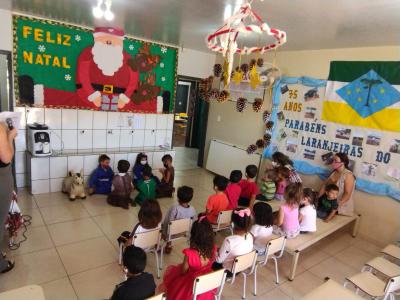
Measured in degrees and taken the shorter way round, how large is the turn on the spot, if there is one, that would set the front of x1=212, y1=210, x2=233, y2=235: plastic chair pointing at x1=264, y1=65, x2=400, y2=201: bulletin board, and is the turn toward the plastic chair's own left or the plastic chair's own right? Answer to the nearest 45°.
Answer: approximately 90° to the plastic chair's own right

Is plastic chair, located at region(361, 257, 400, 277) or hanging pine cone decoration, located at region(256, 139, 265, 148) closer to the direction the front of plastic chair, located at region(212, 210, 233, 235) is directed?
the hanging pine cone decoration

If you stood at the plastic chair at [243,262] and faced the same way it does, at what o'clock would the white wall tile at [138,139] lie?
The white wall tile is roughly at 12 o'clock from the plastic chair.

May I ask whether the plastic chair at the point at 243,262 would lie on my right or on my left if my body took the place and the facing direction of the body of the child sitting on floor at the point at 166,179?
on my left
